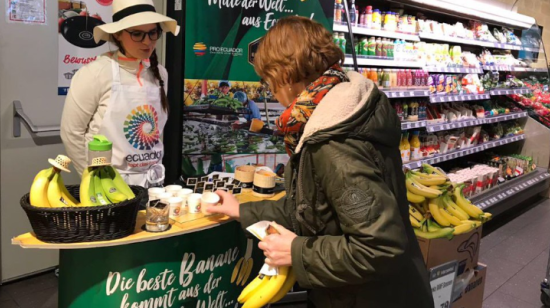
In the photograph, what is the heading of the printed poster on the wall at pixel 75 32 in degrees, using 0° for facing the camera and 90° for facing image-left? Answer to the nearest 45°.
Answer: approximately 0°

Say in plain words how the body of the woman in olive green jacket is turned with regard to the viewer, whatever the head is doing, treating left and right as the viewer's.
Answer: facing to the left of the viewer

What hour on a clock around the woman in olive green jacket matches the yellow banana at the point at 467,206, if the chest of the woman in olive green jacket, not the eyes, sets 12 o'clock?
The yellow banana is roughly at 4 o'clock from the woman in olive green jacket.

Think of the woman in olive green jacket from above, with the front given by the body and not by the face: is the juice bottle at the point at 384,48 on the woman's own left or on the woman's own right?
on the woman's own right

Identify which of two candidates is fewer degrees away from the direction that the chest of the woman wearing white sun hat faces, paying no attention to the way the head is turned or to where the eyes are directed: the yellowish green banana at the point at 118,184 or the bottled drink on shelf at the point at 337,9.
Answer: the yellowish green banana

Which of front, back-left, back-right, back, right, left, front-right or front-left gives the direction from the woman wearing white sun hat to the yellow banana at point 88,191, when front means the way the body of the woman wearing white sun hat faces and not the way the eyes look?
front-right

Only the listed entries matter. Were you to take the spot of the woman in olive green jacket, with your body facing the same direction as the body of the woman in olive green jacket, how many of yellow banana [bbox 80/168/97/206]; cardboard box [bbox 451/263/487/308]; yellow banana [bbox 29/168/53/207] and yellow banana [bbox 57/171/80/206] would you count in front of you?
3

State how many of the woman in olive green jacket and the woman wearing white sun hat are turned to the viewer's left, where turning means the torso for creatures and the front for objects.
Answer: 1

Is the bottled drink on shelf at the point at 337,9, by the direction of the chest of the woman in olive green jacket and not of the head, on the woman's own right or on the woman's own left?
on the woman's own right

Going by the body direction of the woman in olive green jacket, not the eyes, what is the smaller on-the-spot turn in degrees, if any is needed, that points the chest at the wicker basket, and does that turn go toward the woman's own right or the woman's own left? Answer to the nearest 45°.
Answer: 0° — they already face it

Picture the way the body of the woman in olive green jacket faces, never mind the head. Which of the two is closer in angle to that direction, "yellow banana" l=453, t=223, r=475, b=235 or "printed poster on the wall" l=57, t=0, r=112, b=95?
the printed poster on the wall

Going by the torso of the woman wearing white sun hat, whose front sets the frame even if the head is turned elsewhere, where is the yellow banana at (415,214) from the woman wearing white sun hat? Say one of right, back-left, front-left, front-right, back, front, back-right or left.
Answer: front-left

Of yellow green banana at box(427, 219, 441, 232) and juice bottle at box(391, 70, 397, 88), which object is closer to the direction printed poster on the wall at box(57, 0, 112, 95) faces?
the yellow green banana

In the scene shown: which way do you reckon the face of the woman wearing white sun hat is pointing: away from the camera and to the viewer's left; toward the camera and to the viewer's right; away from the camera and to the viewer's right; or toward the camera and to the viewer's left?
toward the camera and to the viewer's right

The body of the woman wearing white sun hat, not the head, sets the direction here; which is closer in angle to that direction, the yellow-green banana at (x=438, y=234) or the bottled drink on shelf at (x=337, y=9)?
the yellow-green banana
